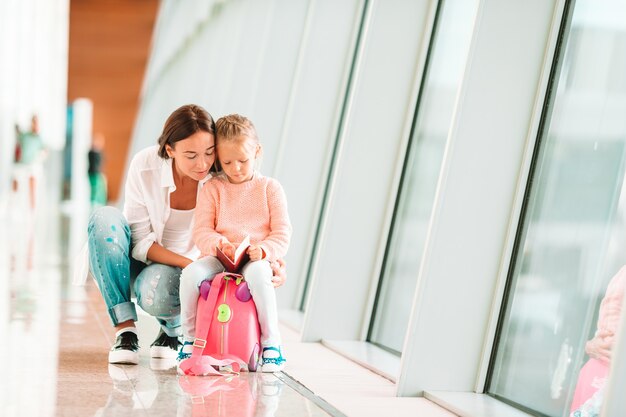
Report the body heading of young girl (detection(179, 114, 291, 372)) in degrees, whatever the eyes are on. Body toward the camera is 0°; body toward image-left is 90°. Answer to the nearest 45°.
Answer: approximately 0°

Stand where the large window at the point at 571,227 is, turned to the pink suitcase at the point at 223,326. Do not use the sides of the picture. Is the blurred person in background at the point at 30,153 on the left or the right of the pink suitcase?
right

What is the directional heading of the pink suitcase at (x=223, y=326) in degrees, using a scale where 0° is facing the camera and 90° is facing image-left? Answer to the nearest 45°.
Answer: approximately 0°

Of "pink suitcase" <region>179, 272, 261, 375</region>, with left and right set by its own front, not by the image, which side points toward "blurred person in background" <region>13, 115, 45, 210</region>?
back

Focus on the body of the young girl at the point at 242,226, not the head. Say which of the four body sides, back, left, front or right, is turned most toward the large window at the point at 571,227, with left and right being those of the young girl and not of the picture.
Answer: left

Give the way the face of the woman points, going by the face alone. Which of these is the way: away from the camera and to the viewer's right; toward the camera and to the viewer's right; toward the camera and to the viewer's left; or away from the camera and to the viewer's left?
toward the camera and to the viewer's right

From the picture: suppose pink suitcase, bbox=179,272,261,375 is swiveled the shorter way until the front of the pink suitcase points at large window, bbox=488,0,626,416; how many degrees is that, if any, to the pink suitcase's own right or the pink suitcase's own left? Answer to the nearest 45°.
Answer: approximately 90° to the pink suitcase's own left

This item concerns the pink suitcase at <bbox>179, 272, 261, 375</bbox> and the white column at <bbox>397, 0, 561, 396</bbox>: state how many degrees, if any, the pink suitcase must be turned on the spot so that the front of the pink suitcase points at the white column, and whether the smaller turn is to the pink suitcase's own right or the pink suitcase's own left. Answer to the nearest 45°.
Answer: approximately 90° to the pink suitcase's own left

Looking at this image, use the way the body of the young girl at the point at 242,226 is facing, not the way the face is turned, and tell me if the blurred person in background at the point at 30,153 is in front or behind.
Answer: behind

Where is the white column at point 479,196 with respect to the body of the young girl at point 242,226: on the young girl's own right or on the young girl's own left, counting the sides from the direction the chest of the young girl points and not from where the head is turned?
on the young girl's own left
